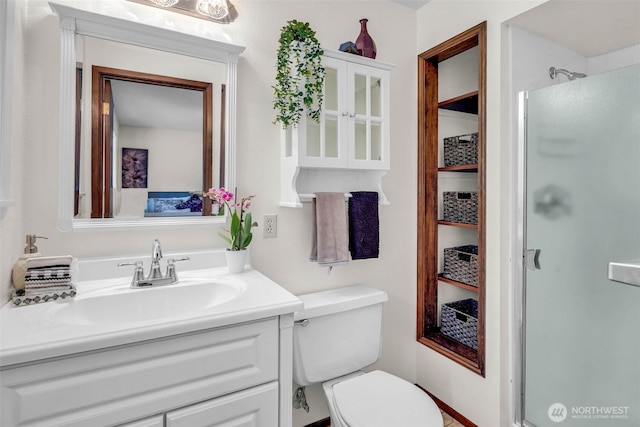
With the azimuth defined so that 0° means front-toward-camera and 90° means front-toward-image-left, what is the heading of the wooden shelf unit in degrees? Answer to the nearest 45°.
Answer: approximately 45°

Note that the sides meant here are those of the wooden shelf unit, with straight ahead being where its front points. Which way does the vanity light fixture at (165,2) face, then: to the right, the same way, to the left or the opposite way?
to the left

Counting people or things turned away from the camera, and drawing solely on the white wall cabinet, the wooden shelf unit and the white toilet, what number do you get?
0

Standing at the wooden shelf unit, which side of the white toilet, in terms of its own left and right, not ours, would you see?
left

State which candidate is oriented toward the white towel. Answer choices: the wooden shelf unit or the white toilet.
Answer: the wooden shelf unit

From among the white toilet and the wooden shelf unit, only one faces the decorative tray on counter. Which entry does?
the wooden shelf unit

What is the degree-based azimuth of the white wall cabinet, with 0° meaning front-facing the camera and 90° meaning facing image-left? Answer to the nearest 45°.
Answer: approximately 315°

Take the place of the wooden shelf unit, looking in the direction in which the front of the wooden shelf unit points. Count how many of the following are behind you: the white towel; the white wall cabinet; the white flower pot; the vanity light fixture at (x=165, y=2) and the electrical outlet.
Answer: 0

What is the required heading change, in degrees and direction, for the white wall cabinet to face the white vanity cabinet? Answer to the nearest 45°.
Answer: approximately 90° to its right

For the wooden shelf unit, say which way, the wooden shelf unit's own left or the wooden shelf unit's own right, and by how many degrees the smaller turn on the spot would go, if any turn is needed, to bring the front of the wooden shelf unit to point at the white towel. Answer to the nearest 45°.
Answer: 0° — it already faces it

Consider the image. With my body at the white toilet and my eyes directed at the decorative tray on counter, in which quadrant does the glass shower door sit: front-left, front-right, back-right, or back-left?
back-left

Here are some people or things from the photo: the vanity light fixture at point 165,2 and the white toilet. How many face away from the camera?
0
